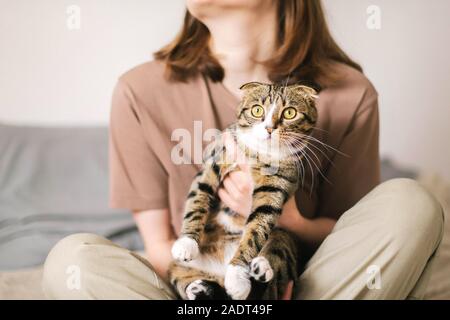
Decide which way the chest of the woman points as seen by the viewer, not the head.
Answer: toward the camera
